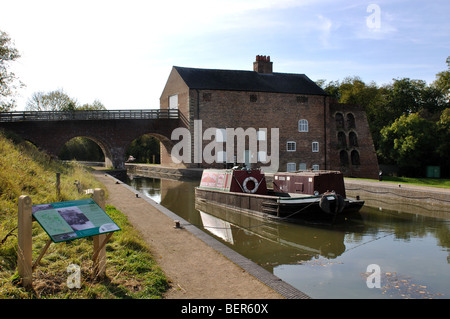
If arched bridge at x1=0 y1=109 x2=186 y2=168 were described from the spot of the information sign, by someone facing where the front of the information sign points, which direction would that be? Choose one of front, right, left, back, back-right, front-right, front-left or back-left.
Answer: back-left

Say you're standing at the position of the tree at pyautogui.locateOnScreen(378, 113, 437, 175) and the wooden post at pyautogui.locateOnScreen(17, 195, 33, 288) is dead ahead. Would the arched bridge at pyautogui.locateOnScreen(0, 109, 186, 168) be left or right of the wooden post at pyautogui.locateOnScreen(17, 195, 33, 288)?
right

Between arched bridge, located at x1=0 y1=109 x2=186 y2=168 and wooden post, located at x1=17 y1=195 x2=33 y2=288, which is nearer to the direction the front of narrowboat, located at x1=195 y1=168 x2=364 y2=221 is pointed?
the wooden post

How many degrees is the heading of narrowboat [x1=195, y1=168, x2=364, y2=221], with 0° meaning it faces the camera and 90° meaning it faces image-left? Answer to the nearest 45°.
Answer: approximately 315°

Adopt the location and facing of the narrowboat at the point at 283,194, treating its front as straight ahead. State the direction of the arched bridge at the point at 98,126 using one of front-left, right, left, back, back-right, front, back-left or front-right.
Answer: back

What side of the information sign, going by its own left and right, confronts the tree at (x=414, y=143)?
left

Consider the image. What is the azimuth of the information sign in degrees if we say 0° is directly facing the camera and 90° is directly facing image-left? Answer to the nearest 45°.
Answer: approximately 315°

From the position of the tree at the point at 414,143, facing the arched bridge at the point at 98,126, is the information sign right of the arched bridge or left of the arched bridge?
left
